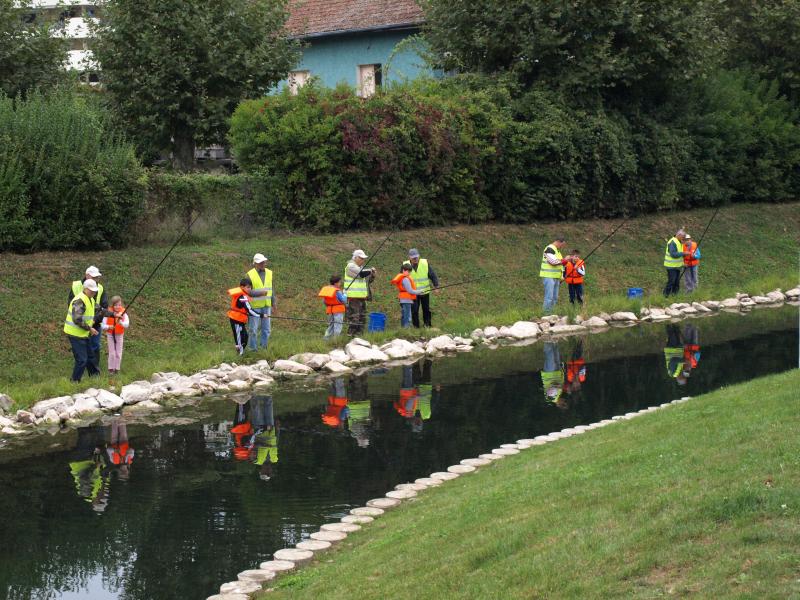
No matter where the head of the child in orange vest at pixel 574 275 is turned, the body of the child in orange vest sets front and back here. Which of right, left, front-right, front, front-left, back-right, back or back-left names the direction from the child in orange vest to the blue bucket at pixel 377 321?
front-right

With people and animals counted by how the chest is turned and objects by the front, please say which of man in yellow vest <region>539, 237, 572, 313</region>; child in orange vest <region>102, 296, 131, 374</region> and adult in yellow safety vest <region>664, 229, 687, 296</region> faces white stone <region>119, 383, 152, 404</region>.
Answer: the child in orange vest

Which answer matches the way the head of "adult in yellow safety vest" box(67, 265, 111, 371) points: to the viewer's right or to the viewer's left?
to the viewer's right

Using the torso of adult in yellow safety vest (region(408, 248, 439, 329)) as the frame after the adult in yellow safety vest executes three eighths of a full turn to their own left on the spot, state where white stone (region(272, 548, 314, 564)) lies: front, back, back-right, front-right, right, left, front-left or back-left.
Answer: right

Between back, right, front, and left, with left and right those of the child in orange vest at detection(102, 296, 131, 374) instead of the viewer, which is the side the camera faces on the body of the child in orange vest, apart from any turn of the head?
front

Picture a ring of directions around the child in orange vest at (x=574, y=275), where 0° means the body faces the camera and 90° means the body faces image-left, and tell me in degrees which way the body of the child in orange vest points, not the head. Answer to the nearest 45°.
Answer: approximately 0°

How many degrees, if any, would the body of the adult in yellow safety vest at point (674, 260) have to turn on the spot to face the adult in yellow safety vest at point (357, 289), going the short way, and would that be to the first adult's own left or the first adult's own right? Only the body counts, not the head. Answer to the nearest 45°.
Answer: approximately 135° to the first adult's own right

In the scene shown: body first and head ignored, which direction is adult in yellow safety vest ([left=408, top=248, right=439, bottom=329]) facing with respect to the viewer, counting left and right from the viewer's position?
facing the viewer and to the left of the viewer

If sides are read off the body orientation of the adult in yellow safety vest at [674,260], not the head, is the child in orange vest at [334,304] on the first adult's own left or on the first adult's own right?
on the first adult's own right

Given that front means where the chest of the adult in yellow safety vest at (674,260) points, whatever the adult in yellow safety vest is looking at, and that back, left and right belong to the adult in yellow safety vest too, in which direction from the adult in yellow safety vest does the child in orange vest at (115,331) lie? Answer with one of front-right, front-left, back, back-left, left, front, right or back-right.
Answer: back-right

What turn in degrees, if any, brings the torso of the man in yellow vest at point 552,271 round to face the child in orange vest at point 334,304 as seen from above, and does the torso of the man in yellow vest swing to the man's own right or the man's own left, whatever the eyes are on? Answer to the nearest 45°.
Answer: approximately 135° to the man's own right

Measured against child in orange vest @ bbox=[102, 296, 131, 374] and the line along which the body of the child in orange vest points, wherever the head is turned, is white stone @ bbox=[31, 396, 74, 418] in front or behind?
in front
